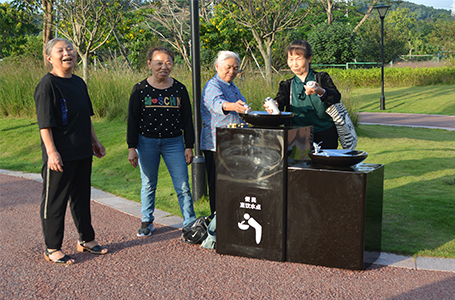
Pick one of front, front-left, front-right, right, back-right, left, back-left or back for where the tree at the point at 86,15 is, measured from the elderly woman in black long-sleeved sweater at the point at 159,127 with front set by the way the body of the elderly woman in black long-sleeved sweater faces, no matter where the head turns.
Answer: back

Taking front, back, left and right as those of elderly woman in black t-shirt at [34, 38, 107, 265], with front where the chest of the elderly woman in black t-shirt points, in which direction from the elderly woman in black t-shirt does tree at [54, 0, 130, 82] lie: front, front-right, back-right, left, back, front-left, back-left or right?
back-left

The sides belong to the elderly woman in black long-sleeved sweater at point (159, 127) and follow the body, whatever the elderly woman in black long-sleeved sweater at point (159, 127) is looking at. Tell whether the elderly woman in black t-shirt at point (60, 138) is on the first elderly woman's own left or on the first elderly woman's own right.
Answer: on the first elderly woman's own right

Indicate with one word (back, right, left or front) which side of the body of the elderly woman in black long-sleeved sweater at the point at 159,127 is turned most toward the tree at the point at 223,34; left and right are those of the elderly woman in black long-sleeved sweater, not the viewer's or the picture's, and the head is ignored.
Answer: back

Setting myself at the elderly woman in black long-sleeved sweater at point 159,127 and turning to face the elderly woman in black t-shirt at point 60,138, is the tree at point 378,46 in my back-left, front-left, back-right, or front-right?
back-right

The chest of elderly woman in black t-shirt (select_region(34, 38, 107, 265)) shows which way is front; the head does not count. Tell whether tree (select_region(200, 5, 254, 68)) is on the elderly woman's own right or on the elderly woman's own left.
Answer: on the elderly woman's own left

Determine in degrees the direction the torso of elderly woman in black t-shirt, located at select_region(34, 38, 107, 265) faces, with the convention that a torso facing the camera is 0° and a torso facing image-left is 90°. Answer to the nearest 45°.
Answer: approximately 315°

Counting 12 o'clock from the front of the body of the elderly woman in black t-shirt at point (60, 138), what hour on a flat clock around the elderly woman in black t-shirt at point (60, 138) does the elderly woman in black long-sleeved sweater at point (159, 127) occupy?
the elderly woman in black long-sleeved sweater at point (159, 127) is roughly at 10 o'clock from the elderly woman in black t-shirt at point (60, 138).

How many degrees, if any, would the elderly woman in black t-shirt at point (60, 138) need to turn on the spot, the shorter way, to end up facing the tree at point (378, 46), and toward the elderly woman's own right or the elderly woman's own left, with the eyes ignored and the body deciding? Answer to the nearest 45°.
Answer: approximately 90° to the elderly woman's own left

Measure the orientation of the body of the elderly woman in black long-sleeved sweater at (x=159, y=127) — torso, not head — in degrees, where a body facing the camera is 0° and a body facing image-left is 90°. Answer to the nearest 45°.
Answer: approximately 0°

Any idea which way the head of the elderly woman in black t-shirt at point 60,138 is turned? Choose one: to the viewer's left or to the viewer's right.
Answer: to the viewer's right
